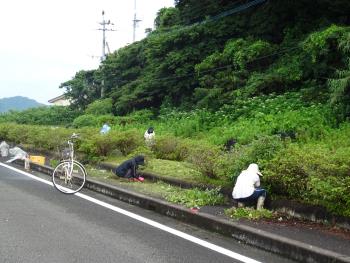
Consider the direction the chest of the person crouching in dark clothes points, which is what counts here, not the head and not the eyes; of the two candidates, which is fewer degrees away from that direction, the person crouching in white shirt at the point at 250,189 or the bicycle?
the person crouching in white shirt

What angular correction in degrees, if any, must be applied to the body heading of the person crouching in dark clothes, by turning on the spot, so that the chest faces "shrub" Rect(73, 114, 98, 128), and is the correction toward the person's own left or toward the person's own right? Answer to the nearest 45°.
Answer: approximately 90° to the person's own left

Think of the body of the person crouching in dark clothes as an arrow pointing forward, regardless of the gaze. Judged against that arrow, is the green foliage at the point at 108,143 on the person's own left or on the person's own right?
on the person's own left

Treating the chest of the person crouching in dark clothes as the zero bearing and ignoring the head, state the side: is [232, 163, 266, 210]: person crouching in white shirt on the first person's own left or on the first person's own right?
on the first person's own right

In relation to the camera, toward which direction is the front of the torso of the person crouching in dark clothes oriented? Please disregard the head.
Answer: to the viewer's right

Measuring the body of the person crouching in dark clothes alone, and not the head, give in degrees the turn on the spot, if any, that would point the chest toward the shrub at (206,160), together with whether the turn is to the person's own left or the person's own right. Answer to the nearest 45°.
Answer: approximately 45° to the person's own right

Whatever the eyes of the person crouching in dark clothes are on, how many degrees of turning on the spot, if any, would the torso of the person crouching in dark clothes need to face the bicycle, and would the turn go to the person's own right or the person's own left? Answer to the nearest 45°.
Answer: approximately 180°

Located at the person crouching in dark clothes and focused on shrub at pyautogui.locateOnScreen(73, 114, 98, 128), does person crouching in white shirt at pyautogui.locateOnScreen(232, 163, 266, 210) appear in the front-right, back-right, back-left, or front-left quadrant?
back-right
